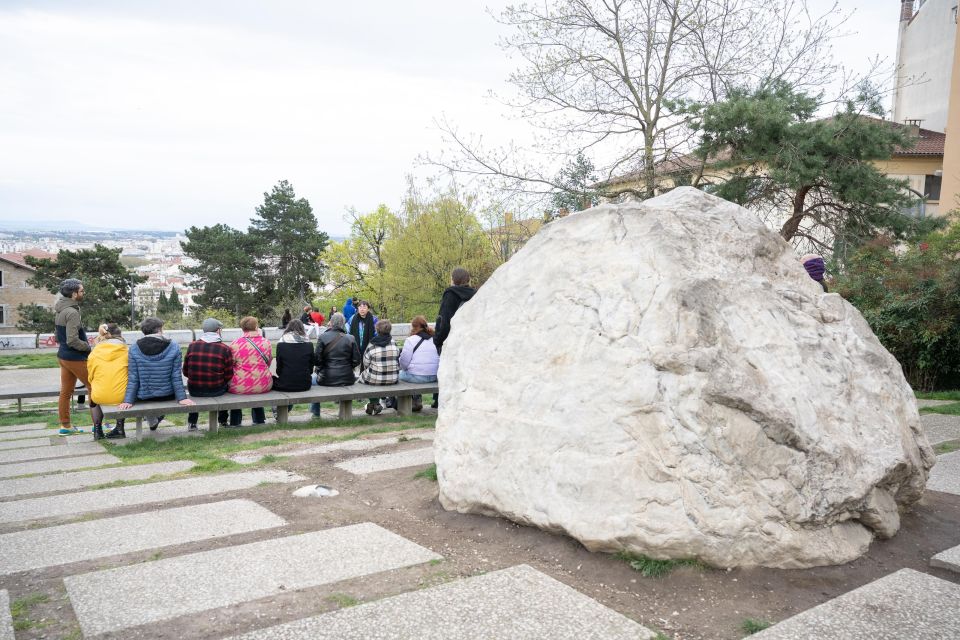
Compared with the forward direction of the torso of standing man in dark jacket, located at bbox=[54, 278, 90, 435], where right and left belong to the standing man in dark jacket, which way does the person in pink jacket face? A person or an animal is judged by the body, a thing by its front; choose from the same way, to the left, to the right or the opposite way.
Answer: to the left

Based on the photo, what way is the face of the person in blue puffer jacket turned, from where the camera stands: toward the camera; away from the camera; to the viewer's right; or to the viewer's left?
away from the camera

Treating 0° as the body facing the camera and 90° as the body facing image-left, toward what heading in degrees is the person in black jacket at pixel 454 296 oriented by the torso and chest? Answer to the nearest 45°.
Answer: approximately 180°

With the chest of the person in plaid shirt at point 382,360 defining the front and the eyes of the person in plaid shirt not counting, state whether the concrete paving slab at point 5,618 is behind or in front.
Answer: behind

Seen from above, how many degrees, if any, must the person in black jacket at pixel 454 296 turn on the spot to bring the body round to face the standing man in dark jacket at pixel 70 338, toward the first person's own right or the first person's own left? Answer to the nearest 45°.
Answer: approximately 90° to the first person's own left

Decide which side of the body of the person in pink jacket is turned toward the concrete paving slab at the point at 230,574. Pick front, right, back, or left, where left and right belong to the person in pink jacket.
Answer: back

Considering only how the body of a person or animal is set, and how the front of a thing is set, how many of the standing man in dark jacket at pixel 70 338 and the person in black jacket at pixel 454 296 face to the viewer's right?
1

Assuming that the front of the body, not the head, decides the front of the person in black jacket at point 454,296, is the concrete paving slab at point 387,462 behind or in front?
behind

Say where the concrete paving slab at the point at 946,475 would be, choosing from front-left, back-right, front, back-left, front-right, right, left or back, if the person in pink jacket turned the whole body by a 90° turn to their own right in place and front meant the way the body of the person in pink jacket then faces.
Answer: front-right

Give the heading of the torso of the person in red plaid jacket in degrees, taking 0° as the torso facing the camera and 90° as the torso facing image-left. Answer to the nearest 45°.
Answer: approximately 180°

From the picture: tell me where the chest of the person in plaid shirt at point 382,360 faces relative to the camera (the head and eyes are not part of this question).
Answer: away from the camera

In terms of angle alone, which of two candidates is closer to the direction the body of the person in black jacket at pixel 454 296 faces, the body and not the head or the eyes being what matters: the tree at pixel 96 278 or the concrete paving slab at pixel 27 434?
the tree

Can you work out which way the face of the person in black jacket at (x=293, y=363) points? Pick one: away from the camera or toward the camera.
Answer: away from the camera

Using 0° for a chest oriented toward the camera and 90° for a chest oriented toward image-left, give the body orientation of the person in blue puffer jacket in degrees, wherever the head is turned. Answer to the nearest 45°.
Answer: approximately 180°

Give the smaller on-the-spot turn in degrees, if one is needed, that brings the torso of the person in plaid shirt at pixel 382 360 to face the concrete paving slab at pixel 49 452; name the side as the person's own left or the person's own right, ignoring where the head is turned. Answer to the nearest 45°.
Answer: approximately 90° to the person's own left

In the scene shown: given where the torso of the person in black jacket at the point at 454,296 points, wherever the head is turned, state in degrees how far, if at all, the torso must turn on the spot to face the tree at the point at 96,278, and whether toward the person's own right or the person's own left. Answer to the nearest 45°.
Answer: approximately 45° to the person's own left

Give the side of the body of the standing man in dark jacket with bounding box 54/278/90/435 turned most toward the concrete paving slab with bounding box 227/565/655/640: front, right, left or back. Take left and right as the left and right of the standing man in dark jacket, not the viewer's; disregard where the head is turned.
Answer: right

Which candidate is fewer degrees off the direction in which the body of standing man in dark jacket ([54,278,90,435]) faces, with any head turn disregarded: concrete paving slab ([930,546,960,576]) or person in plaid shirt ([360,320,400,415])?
the person in plaid shirt

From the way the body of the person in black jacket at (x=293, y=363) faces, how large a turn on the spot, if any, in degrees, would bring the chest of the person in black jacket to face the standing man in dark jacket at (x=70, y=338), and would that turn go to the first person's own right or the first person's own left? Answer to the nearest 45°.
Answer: approximately 90° to the first person's own left

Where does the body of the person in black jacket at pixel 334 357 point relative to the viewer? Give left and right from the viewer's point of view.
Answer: facing away from the viewer

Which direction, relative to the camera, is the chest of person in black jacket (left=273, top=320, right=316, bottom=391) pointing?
away from the camera
